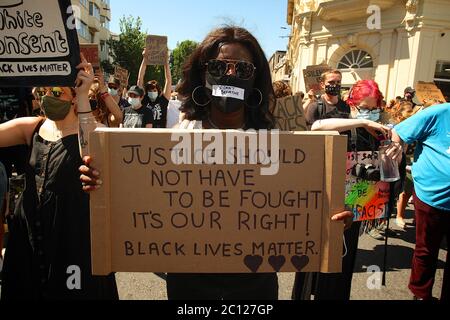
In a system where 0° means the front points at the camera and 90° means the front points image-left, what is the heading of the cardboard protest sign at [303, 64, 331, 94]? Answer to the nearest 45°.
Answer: approximately 0°

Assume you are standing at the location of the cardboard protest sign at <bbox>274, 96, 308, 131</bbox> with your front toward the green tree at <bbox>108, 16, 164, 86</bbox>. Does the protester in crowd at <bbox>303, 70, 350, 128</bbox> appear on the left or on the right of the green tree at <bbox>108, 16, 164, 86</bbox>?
right

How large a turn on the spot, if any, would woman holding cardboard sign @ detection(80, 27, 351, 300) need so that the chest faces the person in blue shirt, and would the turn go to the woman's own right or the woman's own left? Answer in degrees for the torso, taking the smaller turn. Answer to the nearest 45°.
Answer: approximately 135° to the woman's own left

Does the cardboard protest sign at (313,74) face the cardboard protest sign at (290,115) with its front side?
yes

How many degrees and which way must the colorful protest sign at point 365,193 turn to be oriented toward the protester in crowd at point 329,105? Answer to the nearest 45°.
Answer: approximately 135° to its right

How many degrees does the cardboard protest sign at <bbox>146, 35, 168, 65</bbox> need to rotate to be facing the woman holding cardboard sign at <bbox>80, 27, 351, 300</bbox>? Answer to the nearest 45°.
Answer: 0° — it already faces them

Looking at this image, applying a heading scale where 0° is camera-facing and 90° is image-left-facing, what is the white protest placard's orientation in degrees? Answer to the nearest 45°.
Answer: approximately 0°
